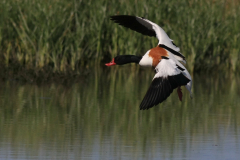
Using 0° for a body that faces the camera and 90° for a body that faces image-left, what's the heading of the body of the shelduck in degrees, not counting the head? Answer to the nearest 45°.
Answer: approximately 90°
